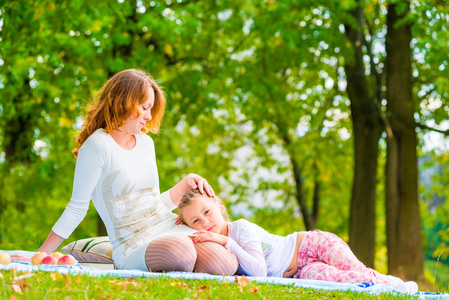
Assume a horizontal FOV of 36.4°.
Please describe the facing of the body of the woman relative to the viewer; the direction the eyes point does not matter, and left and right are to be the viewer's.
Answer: facing the viewer and to the right of the viewer

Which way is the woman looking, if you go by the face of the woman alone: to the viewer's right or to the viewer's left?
to the viewer's right
